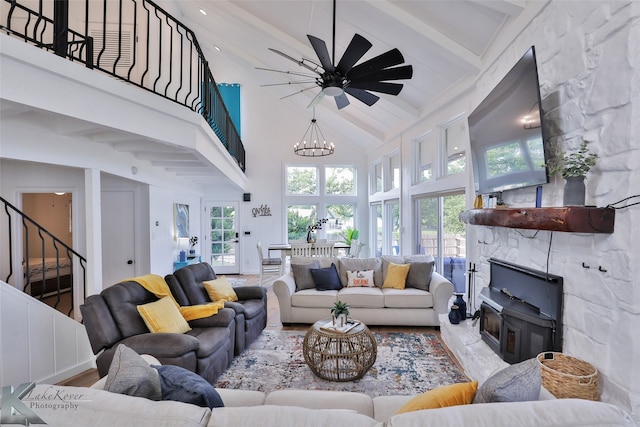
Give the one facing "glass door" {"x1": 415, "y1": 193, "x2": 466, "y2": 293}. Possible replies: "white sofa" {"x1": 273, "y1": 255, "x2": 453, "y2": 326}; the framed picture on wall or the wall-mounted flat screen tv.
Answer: the framed picture on wall

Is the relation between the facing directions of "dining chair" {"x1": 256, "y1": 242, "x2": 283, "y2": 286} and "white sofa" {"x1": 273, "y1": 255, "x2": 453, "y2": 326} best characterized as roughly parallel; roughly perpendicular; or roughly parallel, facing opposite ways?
roughly perpendicular

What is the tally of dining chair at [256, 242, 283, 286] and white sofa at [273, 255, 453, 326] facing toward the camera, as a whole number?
1

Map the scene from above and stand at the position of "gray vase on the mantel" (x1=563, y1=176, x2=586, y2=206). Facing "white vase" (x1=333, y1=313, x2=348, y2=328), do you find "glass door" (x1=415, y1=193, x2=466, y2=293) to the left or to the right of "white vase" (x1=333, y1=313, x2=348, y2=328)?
right

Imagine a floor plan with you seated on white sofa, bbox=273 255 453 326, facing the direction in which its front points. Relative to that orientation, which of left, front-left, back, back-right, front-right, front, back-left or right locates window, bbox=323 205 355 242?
back

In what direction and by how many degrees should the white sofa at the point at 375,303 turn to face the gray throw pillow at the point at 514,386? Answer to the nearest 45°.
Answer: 0° — it already faces it

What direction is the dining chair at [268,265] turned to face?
to the viewer's right

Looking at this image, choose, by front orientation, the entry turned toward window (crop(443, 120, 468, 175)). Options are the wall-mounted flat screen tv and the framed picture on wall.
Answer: the framed picture on wall

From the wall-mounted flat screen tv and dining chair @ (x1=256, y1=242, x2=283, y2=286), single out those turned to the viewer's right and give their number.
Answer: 1

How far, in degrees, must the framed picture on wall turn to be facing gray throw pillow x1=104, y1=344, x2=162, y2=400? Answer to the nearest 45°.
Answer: approximately 45° to its right

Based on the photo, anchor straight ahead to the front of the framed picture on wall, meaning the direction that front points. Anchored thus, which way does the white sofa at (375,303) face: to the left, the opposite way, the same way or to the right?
to the right
